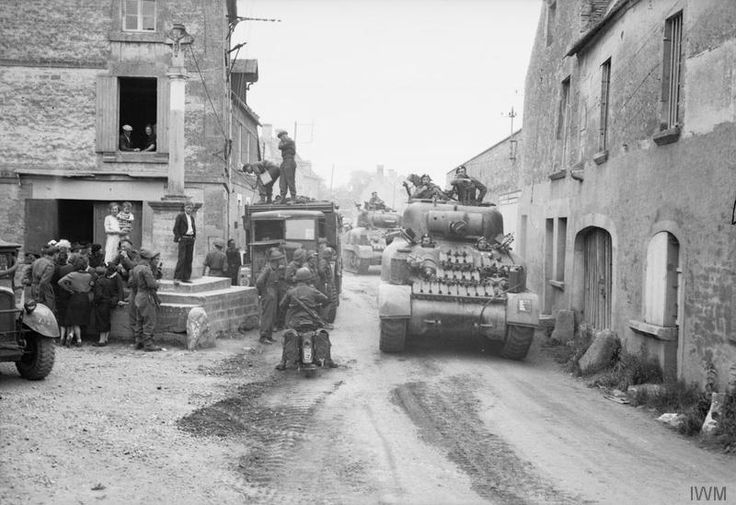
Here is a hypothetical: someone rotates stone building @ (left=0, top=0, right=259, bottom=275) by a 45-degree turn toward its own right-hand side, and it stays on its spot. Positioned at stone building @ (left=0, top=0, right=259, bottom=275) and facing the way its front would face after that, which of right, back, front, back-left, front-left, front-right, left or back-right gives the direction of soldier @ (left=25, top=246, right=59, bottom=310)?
front-left

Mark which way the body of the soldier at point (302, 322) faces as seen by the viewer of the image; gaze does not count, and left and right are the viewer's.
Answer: facing away from the viewer

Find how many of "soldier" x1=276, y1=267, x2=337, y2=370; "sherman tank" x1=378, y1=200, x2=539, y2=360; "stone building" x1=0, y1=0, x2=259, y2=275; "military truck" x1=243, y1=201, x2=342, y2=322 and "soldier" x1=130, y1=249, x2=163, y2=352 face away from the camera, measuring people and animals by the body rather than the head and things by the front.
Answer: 1

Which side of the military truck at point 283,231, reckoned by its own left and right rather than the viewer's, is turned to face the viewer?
front

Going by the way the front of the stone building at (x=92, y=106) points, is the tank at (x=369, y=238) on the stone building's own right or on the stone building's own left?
on the stone building's own left

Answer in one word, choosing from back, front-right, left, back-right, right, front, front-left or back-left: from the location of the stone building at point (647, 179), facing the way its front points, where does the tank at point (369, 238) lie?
right

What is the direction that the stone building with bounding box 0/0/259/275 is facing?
toward the camera

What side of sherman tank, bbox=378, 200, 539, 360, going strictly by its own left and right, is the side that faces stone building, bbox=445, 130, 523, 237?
back

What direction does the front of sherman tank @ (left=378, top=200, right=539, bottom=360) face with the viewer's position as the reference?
facing the viewer

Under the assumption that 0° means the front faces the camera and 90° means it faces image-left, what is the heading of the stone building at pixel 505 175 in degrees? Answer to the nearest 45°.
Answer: approximately 45°

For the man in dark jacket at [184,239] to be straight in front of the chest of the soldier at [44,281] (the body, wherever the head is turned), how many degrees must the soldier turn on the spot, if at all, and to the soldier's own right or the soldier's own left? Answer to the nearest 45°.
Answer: approximately 45° to the soldier's own right

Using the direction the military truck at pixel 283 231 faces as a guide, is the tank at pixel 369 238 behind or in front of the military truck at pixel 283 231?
behind

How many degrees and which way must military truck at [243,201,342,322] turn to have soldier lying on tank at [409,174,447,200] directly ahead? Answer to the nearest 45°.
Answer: approximately 90° to its left

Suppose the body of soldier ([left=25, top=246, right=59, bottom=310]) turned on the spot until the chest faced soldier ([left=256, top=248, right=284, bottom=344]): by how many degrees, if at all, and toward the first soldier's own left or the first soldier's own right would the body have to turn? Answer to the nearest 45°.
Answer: approximately 45° to the first soldier's own right

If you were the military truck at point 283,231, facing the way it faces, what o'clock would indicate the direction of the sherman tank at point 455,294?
The sherman tank is roughly at 11 o'clock from the military truck.

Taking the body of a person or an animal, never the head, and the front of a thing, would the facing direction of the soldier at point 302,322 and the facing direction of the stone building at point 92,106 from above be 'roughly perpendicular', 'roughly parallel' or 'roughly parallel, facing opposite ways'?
roughly parallel, facing opposite ways

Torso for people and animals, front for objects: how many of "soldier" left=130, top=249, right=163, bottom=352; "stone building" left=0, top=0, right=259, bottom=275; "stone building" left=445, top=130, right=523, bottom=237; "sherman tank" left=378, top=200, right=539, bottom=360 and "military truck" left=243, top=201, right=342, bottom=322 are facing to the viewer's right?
1
